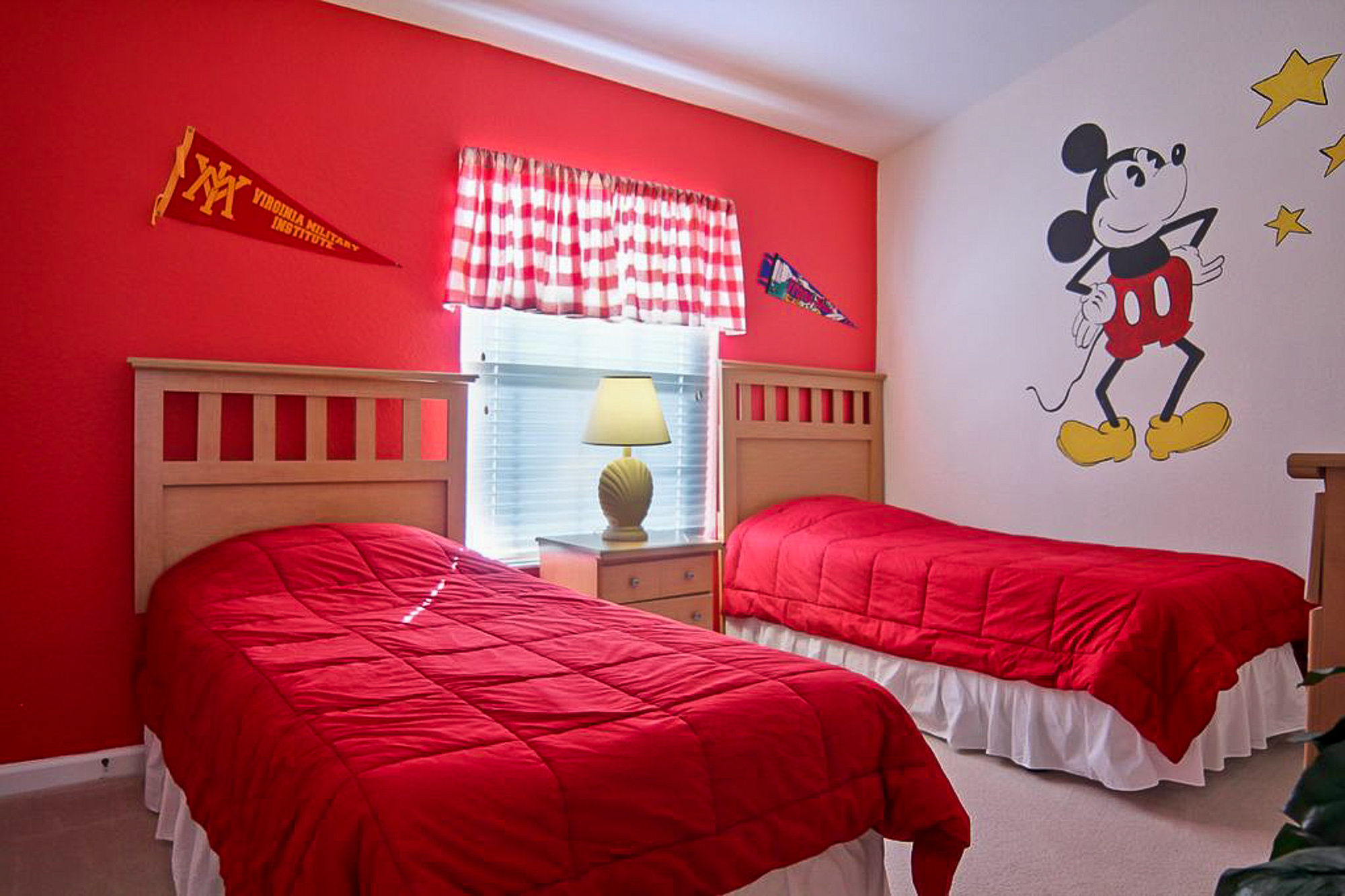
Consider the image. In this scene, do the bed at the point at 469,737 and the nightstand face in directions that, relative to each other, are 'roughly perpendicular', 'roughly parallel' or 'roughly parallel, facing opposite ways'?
roughly parallel

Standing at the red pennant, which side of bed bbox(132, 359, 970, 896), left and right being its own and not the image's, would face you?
back

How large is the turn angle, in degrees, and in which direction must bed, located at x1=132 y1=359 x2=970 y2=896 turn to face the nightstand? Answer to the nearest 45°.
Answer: approximately 135° to its left

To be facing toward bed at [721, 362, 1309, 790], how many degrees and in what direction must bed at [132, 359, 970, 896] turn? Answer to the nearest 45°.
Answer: approximately 90° to its left

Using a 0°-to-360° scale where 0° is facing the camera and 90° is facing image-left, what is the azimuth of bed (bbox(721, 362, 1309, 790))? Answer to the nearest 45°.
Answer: approximately 315°

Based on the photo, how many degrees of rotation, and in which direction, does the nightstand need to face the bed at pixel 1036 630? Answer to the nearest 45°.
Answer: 0° — it already faces it

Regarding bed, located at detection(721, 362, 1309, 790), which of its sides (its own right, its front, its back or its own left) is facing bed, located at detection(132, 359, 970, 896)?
right

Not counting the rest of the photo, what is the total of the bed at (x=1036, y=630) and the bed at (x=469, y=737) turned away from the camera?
0

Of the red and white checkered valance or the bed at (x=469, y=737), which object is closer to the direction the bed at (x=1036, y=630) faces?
the bed

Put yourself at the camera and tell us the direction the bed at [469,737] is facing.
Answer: facing the viewer and to the right of the viewer

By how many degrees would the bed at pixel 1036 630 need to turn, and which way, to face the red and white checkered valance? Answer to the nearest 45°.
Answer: approximately 135° to its right

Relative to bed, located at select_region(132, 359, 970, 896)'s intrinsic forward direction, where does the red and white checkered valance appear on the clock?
The red and white checkered valance is roughly at 8 o'clock from the bed.

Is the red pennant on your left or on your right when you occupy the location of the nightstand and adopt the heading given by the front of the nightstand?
on your right

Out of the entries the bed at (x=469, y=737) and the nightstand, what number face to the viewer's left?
0
